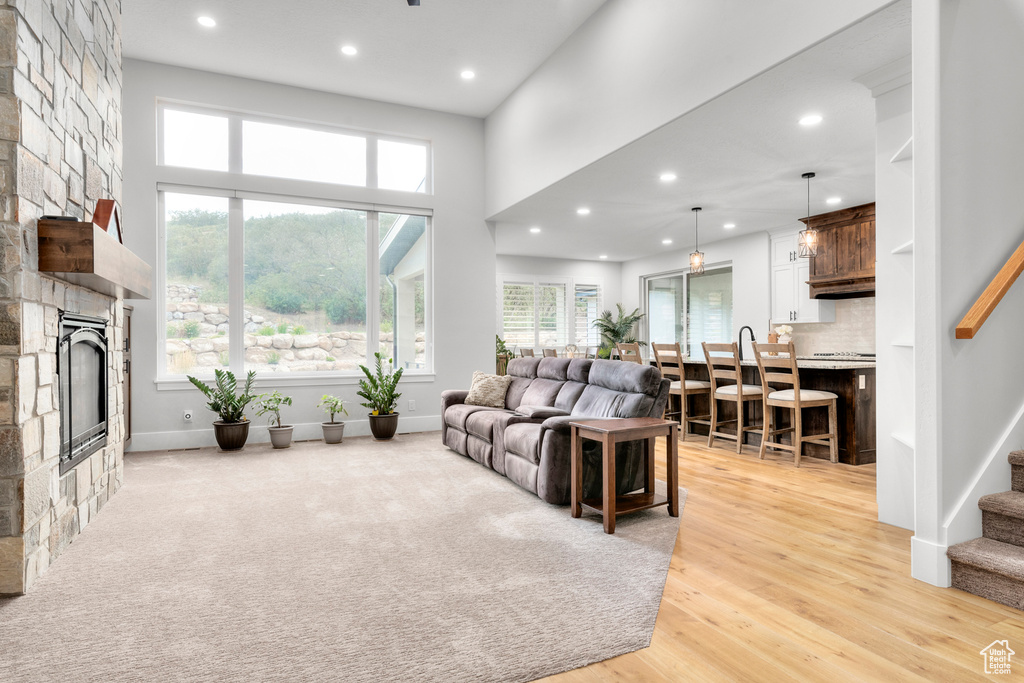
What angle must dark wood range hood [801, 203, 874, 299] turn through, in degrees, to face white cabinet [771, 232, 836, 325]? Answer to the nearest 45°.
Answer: approximately 90° to its right

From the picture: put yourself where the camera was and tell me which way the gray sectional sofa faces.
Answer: facing the viewer and to the left of the viewer

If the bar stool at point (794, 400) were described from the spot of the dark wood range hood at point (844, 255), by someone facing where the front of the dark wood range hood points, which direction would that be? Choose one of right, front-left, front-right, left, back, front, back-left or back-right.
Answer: front-left

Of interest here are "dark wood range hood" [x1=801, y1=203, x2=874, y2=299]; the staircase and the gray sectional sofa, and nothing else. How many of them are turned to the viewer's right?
0

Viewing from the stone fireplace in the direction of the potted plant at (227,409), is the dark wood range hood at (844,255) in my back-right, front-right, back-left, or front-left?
front-right

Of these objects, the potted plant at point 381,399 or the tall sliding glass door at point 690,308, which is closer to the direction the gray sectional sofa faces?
the potted plant

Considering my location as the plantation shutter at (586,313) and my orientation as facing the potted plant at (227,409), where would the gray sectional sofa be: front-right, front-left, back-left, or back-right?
front-left

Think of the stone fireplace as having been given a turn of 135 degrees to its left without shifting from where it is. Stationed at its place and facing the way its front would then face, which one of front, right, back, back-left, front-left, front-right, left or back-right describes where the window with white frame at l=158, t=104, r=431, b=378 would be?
right

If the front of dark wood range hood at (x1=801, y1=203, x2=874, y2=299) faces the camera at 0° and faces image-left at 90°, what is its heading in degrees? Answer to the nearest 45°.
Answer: approximately 45°

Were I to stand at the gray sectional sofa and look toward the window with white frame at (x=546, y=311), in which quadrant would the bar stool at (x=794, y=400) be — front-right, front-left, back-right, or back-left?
front-right

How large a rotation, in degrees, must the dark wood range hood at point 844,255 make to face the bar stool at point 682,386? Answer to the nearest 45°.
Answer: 0° — it already faces it

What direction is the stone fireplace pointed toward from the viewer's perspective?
to the viewer's right

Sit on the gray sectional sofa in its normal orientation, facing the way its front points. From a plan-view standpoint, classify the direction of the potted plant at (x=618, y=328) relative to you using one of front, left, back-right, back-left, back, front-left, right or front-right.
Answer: back-right

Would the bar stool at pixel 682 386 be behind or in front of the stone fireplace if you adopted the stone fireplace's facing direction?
in front

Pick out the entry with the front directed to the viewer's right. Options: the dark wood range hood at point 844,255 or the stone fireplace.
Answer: the stone fireplace

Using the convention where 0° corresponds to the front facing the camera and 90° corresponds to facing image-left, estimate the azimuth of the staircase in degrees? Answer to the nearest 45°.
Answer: approximately 45°

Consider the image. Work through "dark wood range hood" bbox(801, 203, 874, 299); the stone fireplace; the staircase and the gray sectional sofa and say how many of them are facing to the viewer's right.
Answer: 1
